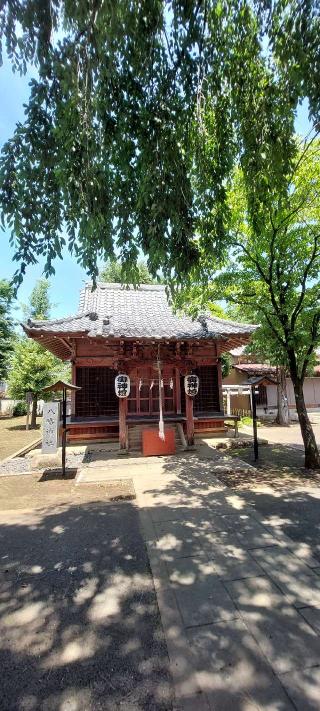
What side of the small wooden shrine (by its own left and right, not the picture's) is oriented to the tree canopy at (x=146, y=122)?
front

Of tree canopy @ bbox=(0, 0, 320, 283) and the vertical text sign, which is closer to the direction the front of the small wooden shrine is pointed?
the tree canopy

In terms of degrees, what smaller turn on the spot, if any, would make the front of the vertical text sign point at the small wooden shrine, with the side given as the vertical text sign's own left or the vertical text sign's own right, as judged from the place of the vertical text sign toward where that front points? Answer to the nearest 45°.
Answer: approximately 135° to the vertical text sign's own left

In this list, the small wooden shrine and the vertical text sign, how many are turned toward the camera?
2

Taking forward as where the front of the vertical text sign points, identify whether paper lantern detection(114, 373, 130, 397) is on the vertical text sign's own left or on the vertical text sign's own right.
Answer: on the vertical text sign's own left

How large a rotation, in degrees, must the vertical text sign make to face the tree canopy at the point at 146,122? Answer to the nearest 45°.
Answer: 0° — it already faces it

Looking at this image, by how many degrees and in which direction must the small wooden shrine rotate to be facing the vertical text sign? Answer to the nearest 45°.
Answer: approximately 45° to its right

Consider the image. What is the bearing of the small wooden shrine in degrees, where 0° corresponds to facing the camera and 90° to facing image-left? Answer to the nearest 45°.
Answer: approximately 0°

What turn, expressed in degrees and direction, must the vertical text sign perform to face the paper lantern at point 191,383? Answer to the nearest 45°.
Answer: approximately 90° to its left
